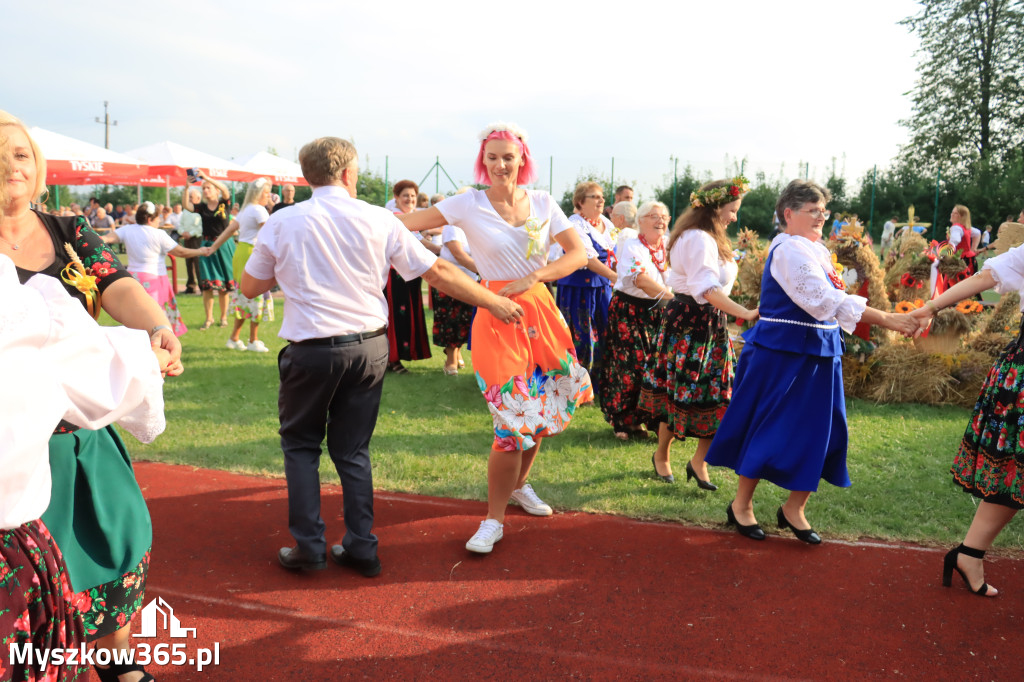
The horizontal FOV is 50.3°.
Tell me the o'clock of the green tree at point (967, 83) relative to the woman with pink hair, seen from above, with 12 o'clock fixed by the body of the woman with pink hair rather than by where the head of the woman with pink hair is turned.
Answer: The green tree is roughly at 7 o'clock from the woman with pink hair.

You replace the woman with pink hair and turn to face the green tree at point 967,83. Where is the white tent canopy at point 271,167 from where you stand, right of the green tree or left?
left

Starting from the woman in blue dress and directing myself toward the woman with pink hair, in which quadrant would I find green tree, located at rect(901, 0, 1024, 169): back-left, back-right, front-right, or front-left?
back-right

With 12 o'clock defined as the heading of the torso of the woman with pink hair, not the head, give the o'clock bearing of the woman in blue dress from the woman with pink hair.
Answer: The woman in blue dress is roughly at 9 o'clock from the woman with pink hair.

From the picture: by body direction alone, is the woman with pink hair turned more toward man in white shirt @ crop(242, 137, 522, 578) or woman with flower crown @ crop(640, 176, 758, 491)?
the man in white shirt

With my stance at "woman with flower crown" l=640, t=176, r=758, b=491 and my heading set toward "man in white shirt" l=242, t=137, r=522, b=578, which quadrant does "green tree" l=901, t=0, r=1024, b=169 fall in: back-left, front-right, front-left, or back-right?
back-right

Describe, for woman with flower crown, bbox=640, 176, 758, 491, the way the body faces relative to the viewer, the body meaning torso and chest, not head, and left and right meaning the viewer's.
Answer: facing to the right of the viewer

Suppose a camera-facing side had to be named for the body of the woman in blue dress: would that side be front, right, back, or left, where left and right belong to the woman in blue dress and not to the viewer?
right

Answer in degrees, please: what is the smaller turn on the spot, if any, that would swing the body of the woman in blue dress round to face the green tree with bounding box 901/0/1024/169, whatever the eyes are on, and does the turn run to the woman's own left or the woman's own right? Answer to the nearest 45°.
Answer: approximately 90° to the woman's own left
